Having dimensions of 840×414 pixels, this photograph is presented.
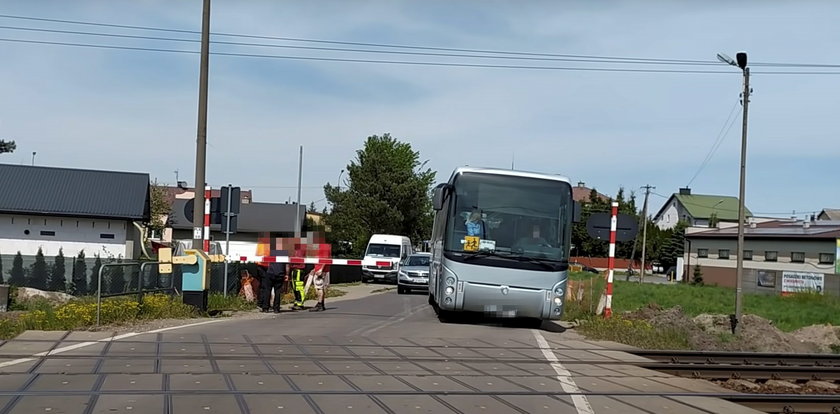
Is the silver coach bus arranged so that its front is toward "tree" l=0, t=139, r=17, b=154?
no

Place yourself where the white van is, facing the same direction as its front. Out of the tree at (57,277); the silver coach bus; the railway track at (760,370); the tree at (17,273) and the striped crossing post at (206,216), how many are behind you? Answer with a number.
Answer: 0

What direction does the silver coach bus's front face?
toward the camera

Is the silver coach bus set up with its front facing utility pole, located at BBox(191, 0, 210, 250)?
no

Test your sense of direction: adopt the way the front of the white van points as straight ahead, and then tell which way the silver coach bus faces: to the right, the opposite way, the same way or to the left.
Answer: the same way

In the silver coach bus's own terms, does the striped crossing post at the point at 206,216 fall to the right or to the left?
on its right

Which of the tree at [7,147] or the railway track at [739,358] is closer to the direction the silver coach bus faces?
the railway track

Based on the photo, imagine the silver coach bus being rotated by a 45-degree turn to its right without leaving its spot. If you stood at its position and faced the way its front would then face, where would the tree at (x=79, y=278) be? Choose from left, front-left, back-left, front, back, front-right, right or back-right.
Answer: right

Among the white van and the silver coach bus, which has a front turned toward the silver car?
the white van

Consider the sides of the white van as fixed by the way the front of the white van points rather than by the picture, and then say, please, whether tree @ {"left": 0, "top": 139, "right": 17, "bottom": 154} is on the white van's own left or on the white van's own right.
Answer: on the white van's own right

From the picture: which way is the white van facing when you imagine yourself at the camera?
facing the viewer

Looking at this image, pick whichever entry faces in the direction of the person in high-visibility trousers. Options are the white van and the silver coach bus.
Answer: the white van

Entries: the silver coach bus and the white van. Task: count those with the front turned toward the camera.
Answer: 2

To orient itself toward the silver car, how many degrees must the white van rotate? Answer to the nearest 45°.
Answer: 0° — it already faces it

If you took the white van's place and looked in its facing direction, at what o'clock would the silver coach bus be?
The silver coach bus is roughly at 12 o'clock from the white van.

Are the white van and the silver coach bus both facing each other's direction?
no

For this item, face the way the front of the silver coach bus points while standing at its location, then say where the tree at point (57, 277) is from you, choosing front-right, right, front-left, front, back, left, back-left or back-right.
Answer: back-right
